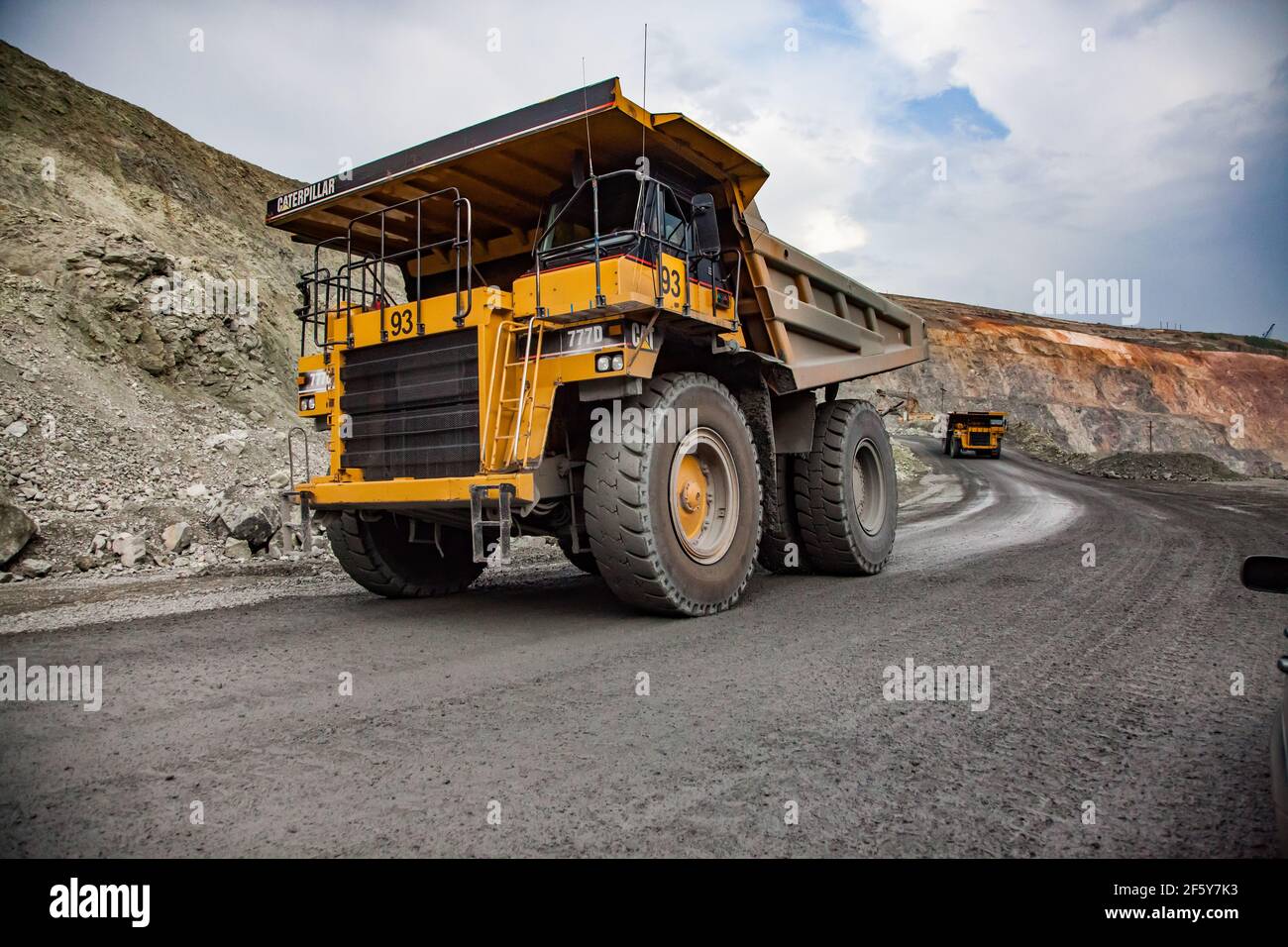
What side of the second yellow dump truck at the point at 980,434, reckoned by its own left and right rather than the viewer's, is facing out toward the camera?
front

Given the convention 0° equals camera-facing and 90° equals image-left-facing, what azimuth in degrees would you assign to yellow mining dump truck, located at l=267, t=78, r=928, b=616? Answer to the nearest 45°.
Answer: approximately 45°

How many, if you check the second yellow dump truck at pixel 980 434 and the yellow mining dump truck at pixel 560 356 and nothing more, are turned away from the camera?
0

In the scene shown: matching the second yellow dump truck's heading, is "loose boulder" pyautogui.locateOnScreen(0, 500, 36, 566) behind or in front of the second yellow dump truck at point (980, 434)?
in front

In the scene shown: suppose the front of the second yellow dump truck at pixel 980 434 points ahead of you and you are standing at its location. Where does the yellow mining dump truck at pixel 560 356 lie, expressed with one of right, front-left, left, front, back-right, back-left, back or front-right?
front

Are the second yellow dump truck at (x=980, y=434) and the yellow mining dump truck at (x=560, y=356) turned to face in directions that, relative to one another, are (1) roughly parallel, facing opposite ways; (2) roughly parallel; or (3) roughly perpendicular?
roughly parallel

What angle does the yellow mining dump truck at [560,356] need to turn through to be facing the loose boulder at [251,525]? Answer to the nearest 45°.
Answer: approximately 90° to its right

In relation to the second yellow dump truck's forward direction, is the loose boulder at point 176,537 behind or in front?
in front

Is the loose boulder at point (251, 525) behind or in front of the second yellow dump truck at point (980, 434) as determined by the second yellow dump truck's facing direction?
in front

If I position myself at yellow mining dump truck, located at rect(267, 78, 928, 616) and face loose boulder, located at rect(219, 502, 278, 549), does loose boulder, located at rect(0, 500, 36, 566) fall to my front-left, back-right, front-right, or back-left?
front-left

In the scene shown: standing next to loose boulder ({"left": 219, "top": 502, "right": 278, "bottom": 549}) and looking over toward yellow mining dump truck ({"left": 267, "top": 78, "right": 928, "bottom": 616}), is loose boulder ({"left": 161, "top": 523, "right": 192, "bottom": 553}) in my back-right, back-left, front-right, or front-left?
back-right

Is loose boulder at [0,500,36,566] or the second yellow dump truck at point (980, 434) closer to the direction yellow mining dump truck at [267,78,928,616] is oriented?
the loose boulder
